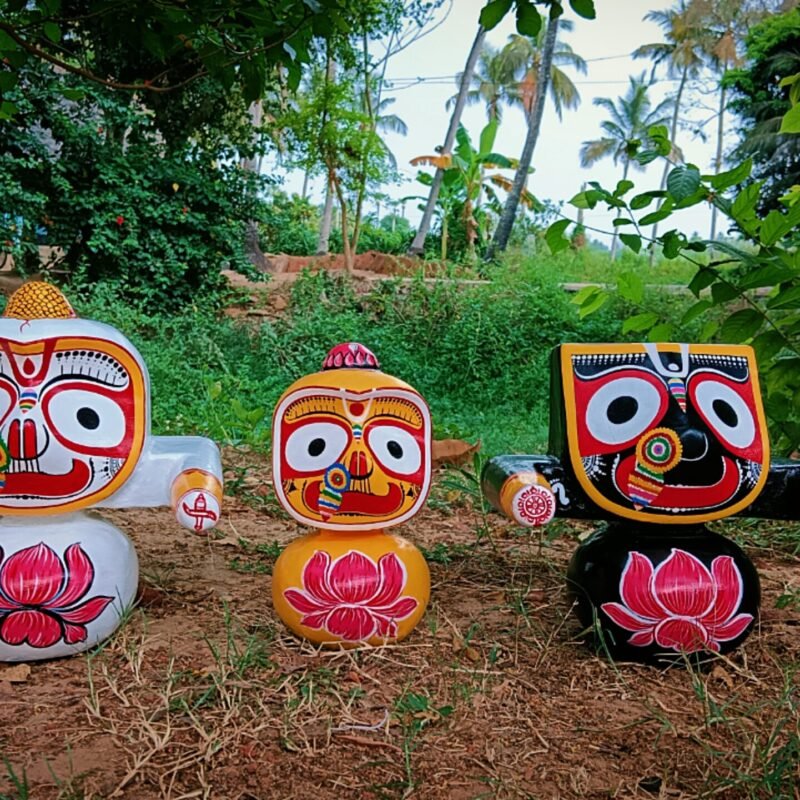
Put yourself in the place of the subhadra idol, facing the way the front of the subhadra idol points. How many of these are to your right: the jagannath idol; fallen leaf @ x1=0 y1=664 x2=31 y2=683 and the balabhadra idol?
2

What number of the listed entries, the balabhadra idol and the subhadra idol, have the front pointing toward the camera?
2

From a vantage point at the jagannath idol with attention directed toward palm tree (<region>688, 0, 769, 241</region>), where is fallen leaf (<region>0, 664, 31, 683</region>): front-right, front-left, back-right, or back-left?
back-left

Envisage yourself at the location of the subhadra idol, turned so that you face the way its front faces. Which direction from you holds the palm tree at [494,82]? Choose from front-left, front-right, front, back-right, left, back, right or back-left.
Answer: back

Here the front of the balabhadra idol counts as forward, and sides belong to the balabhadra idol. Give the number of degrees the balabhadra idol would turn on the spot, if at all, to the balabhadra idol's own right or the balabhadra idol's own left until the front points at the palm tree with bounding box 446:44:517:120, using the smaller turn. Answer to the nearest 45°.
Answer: approximately 135° to the balabhadra idol's own left

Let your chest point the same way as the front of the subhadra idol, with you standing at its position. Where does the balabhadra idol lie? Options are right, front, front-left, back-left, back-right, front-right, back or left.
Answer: right

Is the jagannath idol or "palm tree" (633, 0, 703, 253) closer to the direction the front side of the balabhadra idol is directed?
the jagannath idol

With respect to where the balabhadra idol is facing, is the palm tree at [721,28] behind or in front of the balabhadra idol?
behind

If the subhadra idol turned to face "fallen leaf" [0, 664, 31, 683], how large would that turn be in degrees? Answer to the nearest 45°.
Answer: approximately 90° to its right

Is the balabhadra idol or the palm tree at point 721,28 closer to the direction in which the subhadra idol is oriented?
the balabhadra idol

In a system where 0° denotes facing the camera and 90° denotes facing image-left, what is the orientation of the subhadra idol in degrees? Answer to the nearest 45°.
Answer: approximately 0°

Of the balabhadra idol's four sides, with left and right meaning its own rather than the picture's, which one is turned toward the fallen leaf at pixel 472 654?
left
